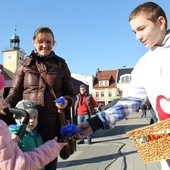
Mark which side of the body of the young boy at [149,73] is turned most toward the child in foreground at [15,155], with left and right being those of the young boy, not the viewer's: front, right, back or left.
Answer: front

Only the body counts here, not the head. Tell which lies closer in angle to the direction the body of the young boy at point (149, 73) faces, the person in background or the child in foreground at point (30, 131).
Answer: the child in foreground

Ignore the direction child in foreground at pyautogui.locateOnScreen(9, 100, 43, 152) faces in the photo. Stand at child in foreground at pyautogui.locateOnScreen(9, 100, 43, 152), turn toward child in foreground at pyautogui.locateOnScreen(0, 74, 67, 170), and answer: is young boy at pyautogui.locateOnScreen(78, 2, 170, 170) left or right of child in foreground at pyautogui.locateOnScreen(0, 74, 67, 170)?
left

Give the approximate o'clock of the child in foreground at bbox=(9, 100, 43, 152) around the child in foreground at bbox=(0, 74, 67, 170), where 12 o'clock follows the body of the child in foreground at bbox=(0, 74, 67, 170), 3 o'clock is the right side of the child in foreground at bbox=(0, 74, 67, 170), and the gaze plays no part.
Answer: the child in foreground at bbox=(9, 100, 43, 152) is roughly at 9 o'clock from the child in foreground at bbox=(0, 74, 67, 170).

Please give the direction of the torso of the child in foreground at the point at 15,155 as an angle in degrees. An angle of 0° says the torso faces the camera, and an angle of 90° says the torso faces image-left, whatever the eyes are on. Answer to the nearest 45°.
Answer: approximately 270°

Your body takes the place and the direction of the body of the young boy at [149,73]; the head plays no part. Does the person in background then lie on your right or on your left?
on your right

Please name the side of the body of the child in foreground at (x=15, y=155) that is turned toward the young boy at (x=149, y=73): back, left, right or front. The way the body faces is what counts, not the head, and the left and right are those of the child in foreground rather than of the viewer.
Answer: front

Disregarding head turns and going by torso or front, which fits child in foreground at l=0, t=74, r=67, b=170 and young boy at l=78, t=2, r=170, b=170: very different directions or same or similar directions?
very different directions

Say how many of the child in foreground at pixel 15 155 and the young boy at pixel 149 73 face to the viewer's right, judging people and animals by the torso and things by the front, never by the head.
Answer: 1

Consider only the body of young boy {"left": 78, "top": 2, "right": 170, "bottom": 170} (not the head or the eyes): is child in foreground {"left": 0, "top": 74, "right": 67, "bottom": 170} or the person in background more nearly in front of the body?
the child in foreground
